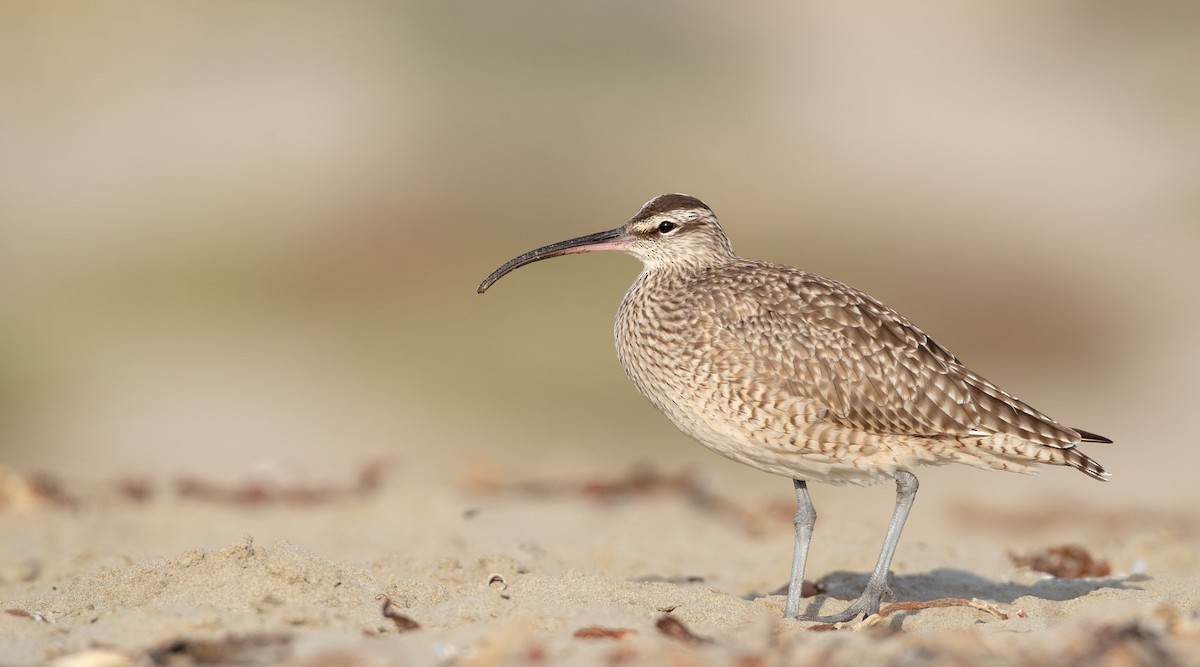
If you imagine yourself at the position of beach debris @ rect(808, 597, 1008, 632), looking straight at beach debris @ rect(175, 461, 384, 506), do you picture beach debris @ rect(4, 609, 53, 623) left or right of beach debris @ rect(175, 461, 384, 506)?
left

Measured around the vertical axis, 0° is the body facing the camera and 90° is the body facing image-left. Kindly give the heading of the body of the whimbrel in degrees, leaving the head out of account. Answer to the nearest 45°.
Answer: approximately 90°

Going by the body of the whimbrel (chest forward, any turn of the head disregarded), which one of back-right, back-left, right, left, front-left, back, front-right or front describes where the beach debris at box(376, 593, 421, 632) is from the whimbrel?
front-left

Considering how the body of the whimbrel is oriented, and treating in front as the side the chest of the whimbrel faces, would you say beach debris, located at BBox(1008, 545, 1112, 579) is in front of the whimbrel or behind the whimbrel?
behind

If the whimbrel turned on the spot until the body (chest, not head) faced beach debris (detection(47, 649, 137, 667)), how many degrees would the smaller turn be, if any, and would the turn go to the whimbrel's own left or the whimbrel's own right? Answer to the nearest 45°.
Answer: approximately 45° to the whimbrel's own left

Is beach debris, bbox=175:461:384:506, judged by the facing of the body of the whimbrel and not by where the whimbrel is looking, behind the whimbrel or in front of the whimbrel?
in front

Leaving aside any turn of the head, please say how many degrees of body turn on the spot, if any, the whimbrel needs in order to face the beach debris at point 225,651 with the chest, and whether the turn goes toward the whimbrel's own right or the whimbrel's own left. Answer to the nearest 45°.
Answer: approximately 45° to the whimbrel's own left
